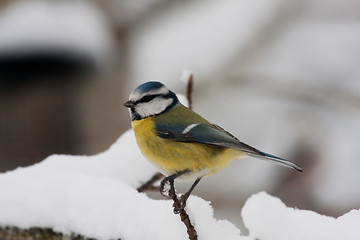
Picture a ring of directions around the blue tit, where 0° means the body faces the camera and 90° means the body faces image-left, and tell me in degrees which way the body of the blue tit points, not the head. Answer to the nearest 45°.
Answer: approximately 90°
